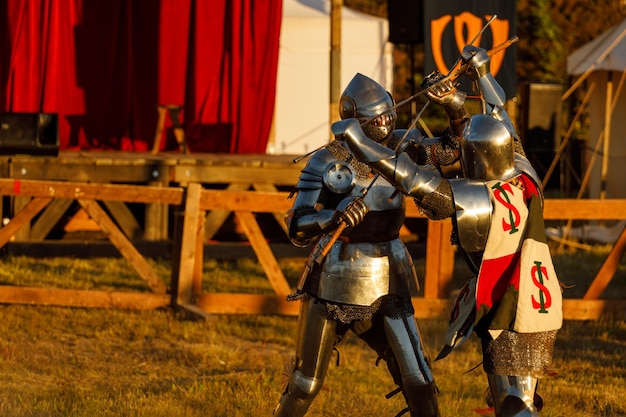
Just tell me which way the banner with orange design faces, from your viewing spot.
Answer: facing the viewer

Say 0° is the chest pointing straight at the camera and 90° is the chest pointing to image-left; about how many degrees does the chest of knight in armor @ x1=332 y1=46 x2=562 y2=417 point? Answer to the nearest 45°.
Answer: approximately 135°

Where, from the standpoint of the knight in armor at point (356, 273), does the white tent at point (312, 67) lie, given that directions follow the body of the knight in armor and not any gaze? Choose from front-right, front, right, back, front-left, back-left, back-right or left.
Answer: back-left

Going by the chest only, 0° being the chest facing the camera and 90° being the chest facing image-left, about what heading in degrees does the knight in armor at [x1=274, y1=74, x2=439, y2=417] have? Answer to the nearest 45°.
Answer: approximately 315°

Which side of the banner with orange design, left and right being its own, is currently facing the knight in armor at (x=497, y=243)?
front

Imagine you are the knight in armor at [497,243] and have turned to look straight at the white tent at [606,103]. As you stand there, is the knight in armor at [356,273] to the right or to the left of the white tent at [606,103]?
left

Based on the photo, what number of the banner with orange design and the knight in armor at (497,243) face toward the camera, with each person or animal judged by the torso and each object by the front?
1

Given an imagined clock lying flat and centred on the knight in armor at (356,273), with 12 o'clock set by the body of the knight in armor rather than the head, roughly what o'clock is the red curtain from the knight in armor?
The red curtain is roughly at 7 o'clock from the knight in armor.

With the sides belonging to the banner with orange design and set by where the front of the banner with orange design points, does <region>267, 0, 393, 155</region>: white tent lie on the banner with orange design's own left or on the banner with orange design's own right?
on the banner with orange design's own right

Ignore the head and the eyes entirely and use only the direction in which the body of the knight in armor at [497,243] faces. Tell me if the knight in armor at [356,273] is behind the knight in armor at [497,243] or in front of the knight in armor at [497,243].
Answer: in front

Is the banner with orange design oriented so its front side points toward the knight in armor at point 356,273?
yes
